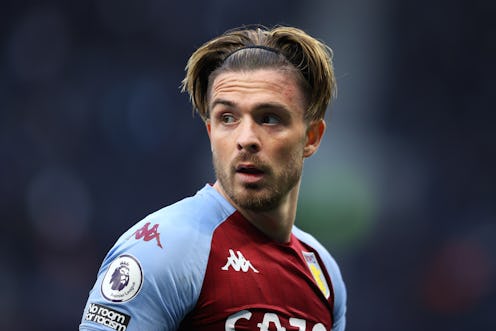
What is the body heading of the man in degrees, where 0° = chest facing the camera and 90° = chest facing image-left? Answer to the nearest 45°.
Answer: approximately 315°

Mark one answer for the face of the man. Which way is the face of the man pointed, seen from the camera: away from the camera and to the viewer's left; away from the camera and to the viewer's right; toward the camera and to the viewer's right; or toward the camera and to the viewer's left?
toward the camera and to the viewer's left
